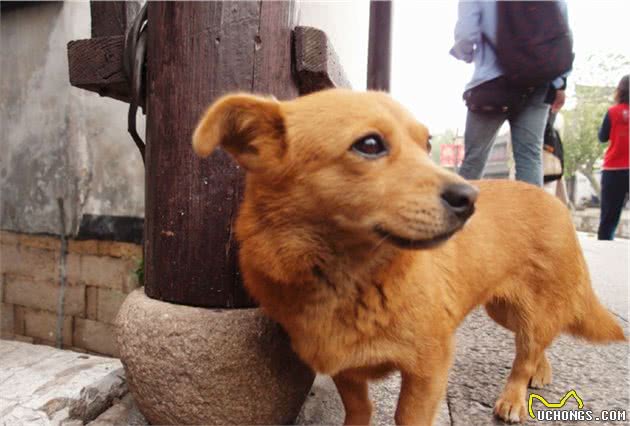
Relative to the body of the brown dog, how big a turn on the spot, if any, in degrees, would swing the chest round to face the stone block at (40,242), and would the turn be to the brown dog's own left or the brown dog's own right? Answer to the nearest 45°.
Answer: approximately 90° to the brown dog's own right

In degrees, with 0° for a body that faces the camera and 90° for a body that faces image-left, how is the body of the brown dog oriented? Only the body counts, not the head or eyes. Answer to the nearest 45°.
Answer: approximately 45°

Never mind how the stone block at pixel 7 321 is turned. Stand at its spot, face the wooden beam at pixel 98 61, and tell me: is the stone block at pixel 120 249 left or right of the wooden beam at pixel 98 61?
left

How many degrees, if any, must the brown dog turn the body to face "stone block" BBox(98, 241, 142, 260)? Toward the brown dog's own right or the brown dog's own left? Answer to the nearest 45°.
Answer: approximately 90° to the brown dog's own right

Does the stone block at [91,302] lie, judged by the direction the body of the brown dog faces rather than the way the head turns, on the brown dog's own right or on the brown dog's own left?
on the brown dog's own right

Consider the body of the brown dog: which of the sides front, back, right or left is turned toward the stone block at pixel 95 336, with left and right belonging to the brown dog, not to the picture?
right
